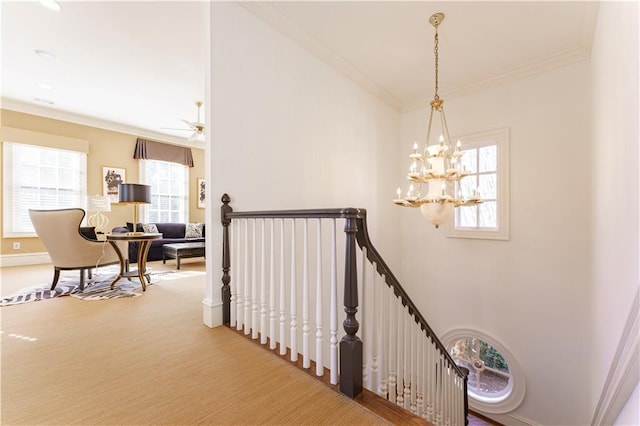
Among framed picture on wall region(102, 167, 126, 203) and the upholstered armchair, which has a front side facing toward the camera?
the framed picture on wall

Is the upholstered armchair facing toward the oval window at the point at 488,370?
no

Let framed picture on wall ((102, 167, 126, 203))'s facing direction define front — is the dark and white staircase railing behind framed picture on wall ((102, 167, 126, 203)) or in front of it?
in front

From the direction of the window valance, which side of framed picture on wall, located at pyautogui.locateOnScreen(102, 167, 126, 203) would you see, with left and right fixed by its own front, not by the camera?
left

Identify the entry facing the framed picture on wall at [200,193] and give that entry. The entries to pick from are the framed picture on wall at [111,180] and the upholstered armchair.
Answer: the upholstered armchair

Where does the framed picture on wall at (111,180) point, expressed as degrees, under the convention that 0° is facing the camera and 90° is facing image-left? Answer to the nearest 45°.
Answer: approximately 0°

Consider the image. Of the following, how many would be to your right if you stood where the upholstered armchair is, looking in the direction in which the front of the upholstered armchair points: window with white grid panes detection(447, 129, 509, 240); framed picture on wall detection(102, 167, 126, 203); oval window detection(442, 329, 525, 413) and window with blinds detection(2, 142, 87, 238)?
2

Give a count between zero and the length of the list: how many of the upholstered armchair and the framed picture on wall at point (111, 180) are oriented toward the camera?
1

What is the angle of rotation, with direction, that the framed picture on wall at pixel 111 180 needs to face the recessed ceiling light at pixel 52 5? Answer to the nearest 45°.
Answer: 0° — it already faces it

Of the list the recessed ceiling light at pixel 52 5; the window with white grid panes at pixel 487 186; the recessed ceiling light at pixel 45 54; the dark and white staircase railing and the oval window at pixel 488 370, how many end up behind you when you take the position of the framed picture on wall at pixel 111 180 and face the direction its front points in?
0

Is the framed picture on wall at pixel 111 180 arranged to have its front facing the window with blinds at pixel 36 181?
no

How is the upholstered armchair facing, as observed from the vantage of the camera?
facing away from the viewer and to the right of the viewer

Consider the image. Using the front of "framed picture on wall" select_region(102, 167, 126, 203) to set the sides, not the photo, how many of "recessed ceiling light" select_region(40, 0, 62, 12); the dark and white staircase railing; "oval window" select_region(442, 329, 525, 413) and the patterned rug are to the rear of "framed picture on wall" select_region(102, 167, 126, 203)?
0

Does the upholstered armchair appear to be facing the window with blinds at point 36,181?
no

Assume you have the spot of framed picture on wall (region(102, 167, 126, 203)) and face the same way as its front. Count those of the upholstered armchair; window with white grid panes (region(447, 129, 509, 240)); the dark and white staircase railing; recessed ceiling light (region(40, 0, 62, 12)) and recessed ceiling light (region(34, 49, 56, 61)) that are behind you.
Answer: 0

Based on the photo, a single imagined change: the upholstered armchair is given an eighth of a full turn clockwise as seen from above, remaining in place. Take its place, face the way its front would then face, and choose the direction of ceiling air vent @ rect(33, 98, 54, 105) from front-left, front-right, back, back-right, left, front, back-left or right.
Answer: left

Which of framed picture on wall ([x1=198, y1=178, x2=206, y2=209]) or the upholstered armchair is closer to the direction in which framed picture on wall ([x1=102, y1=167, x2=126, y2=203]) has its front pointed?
the upholstered armchair

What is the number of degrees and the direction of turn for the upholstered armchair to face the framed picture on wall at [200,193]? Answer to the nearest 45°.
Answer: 0° — it already faces it
